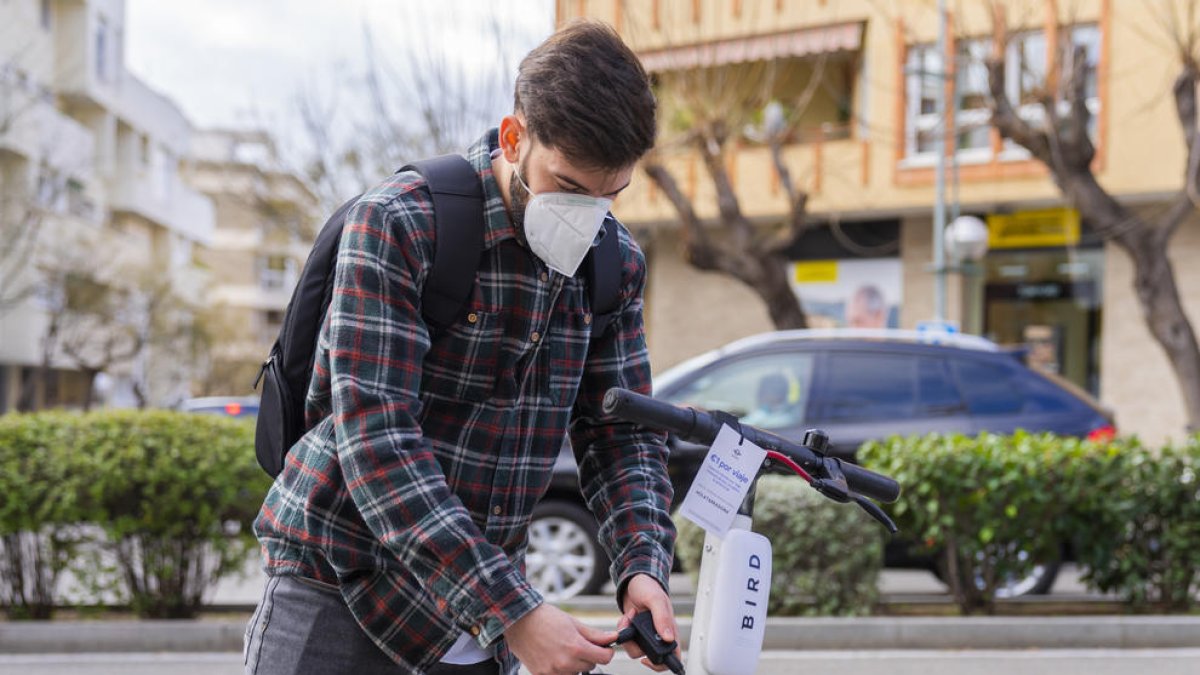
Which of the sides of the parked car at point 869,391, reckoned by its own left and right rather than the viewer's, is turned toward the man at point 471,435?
left

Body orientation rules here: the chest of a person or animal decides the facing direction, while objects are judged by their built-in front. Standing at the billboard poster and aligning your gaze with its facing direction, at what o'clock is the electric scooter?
The electric scooter is roughly at 12 o'clock from the billboard poster.

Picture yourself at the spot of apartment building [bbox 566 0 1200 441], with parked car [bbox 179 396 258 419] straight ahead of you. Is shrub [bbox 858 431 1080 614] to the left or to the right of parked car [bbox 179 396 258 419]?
left

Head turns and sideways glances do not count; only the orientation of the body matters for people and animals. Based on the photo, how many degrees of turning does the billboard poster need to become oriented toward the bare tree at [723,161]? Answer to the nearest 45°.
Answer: approximately 45° to its right

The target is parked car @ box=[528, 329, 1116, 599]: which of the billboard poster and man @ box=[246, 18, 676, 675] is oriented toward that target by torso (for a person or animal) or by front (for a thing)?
the billboard poster

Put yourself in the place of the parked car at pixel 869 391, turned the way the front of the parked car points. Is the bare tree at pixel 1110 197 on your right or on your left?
on your right

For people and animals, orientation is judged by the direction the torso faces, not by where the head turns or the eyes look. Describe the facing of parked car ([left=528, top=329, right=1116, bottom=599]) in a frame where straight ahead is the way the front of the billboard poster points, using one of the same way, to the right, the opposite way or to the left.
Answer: to the right

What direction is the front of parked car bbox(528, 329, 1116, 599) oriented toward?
to the viewer's left

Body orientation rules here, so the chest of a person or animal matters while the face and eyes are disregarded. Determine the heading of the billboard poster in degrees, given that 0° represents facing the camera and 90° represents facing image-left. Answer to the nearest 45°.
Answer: approximately 0°
